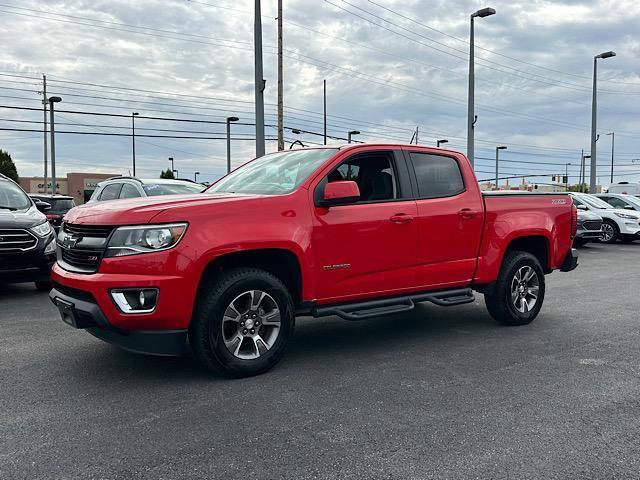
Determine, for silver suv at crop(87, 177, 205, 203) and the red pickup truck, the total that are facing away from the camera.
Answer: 0

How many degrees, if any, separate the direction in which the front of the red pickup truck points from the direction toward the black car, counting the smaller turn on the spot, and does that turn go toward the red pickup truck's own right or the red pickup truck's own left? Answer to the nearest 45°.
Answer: approximately 90° to the red pickup truck's own right

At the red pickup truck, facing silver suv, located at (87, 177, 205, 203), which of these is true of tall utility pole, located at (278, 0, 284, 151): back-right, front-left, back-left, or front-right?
front-right

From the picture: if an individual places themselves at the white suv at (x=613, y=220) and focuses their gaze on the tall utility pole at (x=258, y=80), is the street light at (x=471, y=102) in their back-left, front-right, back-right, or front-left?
front-right

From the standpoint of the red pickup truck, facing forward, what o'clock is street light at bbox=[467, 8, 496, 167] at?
The street light is roughly at 5 o'clock from the red pickup truck.

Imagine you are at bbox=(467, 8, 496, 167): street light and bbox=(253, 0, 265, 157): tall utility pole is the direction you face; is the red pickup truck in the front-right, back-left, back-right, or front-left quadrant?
front-left

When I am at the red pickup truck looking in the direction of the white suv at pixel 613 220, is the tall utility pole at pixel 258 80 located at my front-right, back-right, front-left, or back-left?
front-left

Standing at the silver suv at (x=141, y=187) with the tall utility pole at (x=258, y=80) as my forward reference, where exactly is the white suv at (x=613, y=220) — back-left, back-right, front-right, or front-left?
front-right
